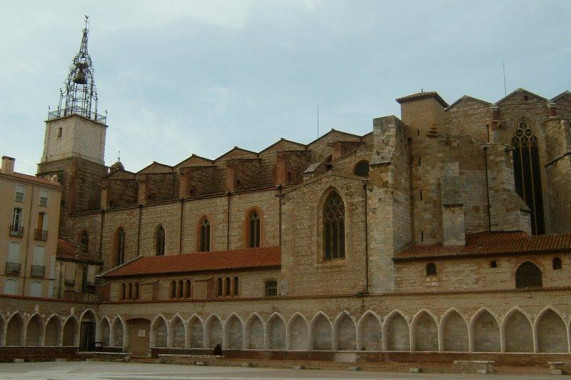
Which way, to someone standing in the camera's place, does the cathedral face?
facing away from the viewer and to the left of the viewer
